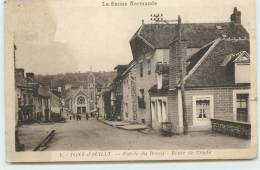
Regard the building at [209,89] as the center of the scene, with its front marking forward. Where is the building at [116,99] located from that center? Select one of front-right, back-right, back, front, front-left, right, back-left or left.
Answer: right

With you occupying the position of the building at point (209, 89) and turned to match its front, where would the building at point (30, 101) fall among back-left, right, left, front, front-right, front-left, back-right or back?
right

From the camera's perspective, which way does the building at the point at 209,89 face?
toward the camera

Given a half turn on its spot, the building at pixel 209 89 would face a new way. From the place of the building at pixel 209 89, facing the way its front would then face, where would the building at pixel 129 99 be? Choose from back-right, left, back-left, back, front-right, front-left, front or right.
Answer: left

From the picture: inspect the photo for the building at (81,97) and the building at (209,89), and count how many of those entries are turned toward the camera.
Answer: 2

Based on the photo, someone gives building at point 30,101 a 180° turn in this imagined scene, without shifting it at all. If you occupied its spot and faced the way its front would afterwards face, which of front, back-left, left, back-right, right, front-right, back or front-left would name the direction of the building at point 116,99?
back-right

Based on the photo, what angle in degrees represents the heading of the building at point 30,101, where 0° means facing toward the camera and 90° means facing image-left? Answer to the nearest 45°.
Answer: approximately 315°
